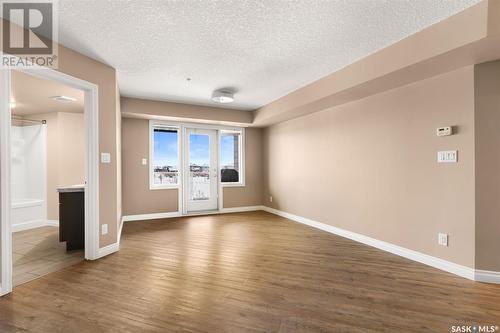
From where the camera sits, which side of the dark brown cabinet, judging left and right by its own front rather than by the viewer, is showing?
left

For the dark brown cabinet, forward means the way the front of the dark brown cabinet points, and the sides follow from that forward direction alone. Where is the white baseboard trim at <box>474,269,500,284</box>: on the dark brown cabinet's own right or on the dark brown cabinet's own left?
on the dark brown cabinet's own left

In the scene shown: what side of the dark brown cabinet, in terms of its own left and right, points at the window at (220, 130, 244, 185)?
back

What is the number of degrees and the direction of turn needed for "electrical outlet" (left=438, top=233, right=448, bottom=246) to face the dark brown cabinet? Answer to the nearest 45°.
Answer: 0° — it already faces it

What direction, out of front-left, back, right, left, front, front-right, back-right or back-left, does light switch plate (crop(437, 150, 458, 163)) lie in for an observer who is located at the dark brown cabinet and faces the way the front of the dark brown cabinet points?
back-left

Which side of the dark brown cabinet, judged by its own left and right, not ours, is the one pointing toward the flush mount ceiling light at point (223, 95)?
back

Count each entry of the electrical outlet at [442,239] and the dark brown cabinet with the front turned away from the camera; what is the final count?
0

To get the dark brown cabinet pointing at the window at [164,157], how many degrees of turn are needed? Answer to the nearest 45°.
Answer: approximately 135° to its right

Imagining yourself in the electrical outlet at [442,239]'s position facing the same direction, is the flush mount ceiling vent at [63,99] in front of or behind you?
in front
